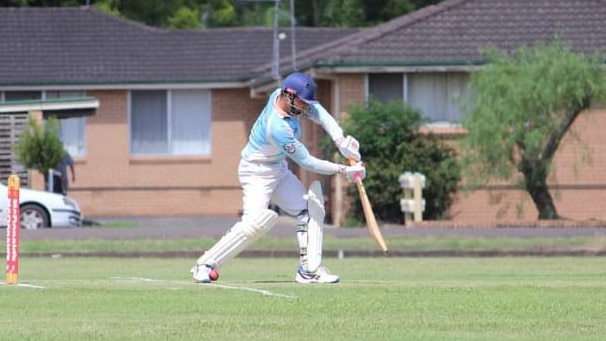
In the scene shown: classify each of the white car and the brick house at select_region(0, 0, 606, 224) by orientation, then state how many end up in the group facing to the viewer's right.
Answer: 1

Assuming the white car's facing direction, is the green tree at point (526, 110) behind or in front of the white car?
in front

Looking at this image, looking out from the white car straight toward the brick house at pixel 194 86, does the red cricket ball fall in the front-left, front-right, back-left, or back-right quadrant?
back-right

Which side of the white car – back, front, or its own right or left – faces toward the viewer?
right

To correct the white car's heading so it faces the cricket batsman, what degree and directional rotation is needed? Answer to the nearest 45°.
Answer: approximately 90° to its right

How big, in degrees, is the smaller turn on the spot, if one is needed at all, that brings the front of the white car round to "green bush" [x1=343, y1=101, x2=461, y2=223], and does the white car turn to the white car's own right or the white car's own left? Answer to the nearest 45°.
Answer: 0° — it already faces it

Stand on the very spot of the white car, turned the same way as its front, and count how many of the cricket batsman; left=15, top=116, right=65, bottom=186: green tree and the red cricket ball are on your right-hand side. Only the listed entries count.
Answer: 2

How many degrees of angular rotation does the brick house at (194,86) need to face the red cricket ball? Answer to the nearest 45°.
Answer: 0° — it already faces it

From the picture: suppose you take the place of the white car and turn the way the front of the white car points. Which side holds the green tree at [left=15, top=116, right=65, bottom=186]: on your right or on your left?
on your left

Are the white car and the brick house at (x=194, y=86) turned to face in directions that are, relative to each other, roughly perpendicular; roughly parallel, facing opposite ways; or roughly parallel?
roughly perpendicular
